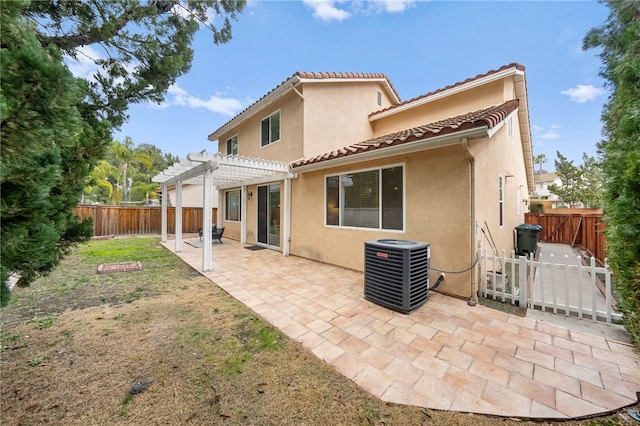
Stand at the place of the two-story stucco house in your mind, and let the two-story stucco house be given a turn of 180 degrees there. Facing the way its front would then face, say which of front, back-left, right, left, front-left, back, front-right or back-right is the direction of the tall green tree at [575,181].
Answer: back

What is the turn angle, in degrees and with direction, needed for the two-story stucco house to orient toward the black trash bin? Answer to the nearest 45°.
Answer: approximately 45° to its right

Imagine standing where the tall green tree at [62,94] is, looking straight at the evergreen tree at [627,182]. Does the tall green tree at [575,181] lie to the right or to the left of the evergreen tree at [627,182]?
left

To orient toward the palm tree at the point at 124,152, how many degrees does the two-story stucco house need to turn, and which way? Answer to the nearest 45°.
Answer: approximately 90° to its left

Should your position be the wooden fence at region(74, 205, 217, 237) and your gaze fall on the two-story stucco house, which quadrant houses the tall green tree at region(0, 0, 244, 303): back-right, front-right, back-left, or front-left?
front-right

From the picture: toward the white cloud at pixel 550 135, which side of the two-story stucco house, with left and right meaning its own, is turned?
front
